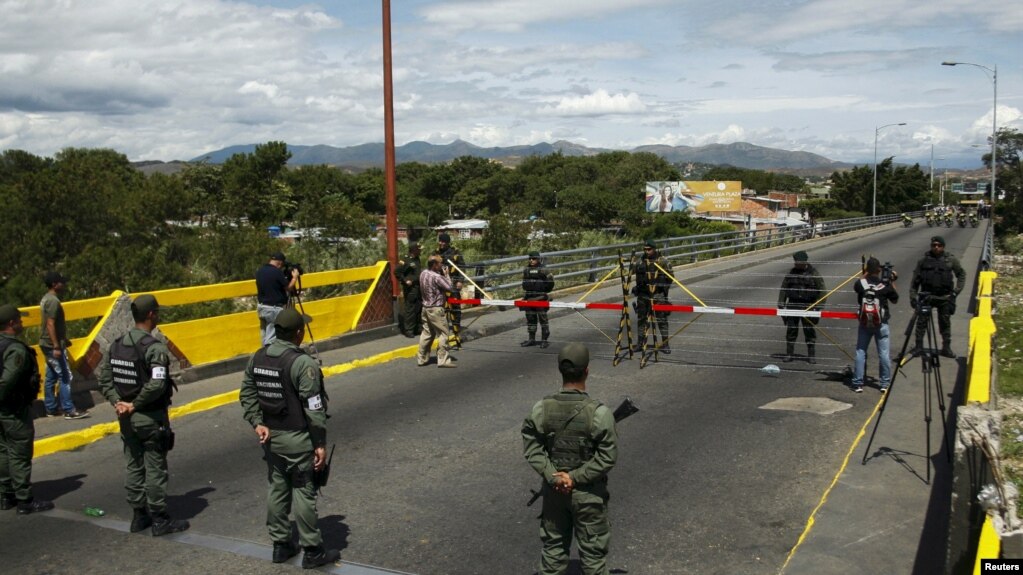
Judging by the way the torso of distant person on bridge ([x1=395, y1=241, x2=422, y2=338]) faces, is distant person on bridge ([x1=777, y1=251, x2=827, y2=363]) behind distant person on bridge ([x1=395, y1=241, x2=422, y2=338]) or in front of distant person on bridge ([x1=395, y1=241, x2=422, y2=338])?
in front

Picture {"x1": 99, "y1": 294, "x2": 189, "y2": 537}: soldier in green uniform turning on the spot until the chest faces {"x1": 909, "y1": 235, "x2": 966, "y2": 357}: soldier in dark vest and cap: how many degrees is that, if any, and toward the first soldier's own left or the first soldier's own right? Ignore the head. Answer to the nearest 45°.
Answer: approximately 45° to the first soldier's own right

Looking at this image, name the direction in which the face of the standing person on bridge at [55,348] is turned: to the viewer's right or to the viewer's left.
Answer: to the viewer's right

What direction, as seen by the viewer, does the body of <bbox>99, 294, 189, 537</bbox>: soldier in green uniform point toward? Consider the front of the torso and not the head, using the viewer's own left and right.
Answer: facing away from the viewer and to the right of the viewer

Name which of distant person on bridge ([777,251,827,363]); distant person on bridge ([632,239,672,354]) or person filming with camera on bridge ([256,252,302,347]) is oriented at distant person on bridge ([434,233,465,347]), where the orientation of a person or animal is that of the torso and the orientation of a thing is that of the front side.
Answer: person filming with camera on bridge ([256,252,302,347])

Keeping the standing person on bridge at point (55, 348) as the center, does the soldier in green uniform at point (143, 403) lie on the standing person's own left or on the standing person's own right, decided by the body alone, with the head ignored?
on the standing person's own right

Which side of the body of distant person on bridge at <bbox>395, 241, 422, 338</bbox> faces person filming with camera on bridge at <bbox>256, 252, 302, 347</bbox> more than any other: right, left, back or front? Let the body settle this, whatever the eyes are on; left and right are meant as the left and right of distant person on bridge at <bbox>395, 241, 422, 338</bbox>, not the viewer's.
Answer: right

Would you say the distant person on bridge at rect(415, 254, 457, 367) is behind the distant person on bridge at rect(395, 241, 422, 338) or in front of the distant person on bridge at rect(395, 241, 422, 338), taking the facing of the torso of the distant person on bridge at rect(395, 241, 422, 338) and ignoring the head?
in front

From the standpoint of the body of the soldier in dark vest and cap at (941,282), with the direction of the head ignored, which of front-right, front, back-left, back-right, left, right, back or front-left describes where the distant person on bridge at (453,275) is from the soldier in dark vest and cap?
right

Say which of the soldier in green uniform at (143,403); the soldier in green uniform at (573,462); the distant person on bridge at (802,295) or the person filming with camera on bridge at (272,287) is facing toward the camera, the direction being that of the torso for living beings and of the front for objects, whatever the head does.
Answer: the distant person on bridge at (802,295)

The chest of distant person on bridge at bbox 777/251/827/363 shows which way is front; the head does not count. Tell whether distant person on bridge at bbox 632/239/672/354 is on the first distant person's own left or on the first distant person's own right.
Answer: on the first distant person's own right

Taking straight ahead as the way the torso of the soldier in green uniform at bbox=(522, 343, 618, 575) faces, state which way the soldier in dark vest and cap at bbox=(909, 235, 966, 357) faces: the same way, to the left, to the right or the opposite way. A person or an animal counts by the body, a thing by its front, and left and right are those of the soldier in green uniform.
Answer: the opposite way

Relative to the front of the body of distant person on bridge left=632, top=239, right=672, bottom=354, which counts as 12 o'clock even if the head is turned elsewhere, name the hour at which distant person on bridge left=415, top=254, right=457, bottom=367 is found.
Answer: distant person on bridge left=415, top=254, right=457, bottom=367 is roughly at 2 o'clock from distant person on bridge left=632, top=239, right=672, bottom=354.

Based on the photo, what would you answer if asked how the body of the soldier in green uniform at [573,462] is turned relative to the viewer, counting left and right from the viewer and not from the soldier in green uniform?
facing away from the viewer

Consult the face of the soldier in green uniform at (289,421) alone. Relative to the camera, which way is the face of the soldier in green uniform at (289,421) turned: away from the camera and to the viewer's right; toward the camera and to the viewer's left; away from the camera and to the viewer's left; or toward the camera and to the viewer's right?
away from the camera and to the viewer's right

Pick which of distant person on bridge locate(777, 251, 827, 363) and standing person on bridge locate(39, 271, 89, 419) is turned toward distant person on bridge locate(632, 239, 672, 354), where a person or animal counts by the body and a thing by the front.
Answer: standing person on bridge locate(39, 271, 89, 419)
